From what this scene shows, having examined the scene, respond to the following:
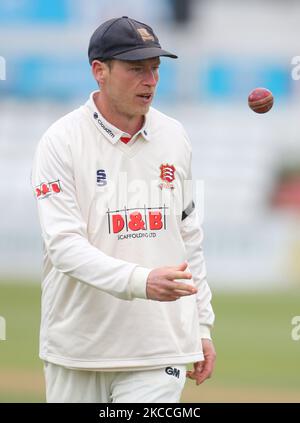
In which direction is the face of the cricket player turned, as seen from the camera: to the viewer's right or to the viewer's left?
to the viewer's right

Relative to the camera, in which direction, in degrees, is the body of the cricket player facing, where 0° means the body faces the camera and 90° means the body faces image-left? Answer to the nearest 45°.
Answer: approximately 315°

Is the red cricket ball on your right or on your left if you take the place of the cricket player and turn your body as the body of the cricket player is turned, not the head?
on your left
